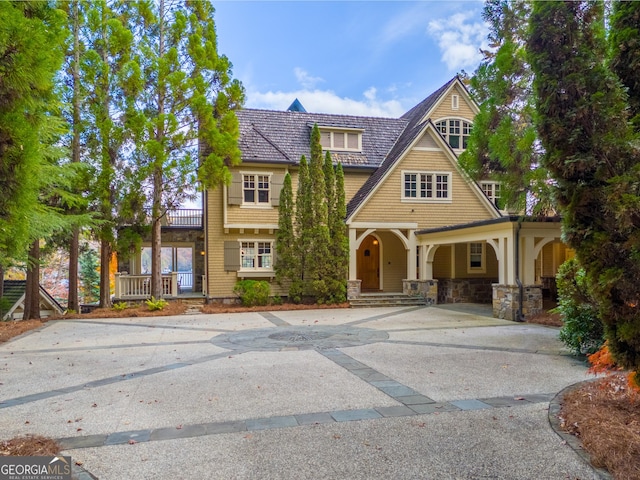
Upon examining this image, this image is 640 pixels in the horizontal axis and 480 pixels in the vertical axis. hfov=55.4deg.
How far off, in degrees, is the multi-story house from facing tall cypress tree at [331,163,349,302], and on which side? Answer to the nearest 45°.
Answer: approximately 45° to its right

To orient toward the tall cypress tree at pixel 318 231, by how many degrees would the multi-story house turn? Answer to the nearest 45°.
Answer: approximately 45° to its right

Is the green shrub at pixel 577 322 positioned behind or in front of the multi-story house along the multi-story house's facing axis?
in front

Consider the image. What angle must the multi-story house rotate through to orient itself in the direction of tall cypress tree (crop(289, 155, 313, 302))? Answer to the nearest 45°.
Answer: approximately 45° to its right

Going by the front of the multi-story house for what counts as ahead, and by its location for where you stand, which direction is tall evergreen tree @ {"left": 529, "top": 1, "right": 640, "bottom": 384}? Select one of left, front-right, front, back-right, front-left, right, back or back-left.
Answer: front

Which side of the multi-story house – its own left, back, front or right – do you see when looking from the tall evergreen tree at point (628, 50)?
front

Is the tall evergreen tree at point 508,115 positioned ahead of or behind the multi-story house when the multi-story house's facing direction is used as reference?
ahead

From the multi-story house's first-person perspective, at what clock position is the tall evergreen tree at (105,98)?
The tall evergreen tree is roughly at 2 o'clock from the multi-story house.

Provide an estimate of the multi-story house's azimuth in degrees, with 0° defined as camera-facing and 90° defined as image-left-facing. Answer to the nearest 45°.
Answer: approximately 0°

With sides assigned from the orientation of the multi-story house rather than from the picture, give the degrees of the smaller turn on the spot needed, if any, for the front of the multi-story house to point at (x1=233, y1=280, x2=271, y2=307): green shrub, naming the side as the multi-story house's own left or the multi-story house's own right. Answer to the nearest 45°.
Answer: approximately 45° to the multi-story house's own right
